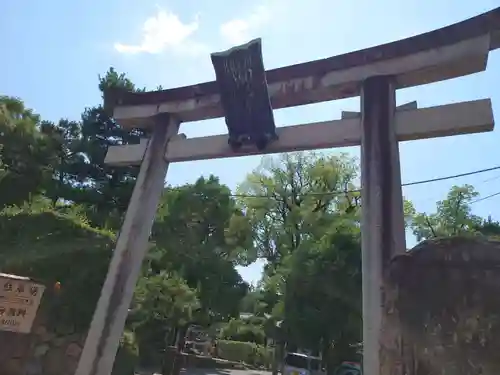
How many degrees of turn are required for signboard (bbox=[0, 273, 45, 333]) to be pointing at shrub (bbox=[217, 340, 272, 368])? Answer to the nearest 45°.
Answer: approximately 135° to its left

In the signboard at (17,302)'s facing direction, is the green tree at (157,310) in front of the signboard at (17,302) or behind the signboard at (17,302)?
behind

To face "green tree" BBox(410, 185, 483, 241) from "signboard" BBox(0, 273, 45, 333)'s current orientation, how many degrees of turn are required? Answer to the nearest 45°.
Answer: approximately 90° to its left

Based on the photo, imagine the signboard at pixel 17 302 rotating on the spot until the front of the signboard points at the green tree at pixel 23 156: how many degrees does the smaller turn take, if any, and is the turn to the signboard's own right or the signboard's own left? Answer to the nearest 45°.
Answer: approximately 180°

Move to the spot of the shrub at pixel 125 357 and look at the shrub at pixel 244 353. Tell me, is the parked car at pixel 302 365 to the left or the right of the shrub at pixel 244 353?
right

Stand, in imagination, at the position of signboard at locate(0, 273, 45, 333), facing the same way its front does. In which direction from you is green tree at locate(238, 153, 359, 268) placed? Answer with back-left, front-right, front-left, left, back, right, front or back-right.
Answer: back-left

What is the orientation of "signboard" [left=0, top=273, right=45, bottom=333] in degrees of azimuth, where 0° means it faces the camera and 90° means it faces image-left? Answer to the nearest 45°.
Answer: approximately 0°

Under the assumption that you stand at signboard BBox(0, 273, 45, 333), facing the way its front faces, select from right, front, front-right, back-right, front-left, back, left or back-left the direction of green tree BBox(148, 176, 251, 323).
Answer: back-left
